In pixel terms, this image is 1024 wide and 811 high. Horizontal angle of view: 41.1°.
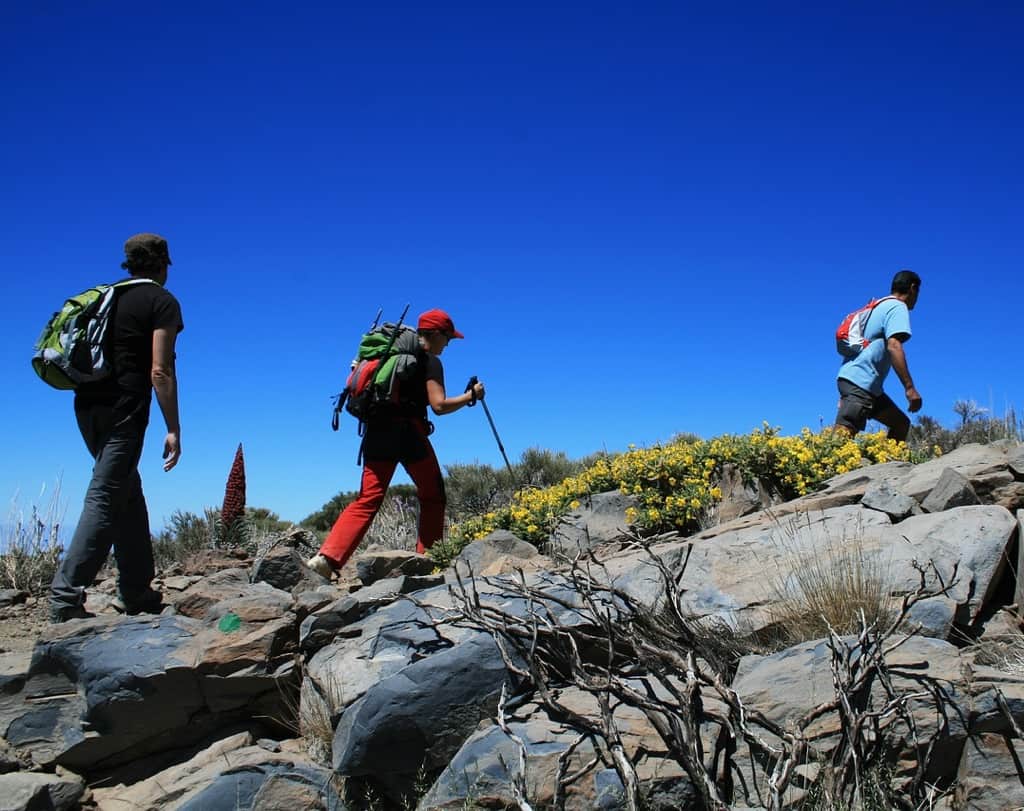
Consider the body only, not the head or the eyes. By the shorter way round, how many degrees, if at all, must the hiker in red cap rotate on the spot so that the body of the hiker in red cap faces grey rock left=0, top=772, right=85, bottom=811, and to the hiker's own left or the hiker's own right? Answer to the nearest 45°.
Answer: approximately 135° to the hiker's own right

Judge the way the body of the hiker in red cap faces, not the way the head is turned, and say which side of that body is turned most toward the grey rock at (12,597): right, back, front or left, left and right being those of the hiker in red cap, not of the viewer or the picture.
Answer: back

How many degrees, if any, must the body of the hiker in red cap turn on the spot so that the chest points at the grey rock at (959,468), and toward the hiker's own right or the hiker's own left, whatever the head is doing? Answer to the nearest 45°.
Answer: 0° — they already face it

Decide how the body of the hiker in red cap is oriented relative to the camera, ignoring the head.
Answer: to the viewer's right

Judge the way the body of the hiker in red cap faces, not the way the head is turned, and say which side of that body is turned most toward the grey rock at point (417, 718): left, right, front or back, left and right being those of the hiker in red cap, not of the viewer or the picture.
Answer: right
